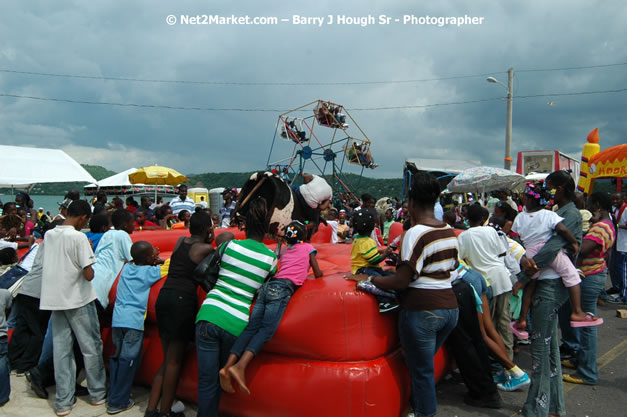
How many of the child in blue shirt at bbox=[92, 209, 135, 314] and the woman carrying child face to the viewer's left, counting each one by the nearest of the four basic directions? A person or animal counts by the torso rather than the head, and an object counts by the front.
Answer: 1

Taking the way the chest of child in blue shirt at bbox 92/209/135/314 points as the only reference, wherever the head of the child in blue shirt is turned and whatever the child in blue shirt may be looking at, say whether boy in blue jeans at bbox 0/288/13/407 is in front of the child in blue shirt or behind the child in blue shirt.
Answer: behind

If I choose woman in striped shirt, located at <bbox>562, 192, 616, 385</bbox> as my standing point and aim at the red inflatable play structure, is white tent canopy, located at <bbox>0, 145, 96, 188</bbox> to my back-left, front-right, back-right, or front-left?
front-right

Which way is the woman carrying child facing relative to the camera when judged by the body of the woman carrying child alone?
to the viewer's left

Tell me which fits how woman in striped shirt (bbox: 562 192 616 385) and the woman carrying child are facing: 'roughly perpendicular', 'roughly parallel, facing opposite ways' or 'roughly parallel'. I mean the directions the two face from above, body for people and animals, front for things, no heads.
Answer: roughly parallel

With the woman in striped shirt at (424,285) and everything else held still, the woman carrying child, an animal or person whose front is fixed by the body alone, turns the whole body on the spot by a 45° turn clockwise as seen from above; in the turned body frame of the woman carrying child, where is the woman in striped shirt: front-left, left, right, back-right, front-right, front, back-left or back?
left

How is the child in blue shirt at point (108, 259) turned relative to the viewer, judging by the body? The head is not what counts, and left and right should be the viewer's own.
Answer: facing away from the viewer and to the right of the viewer

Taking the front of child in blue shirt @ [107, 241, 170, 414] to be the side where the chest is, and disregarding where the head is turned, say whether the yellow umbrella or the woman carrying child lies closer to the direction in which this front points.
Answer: the yellow umbrella

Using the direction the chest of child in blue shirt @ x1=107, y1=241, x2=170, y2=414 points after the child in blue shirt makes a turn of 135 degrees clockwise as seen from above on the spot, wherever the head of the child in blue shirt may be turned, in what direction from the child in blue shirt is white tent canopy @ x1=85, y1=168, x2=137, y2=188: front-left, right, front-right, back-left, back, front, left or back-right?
back
